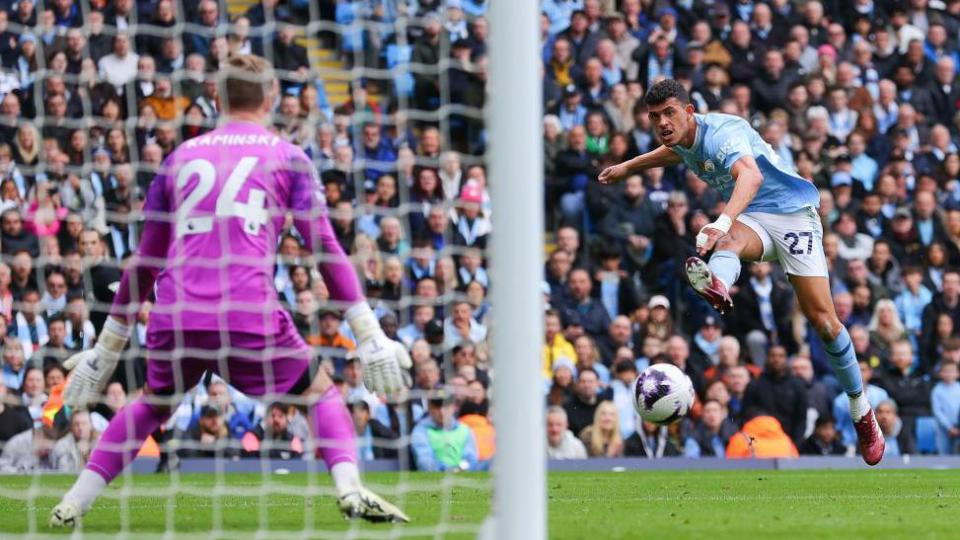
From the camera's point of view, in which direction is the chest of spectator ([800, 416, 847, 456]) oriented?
toward the camera

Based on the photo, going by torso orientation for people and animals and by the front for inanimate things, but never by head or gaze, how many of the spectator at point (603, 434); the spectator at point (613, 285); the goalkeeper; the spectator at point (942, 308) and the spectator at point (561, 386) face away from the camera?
1

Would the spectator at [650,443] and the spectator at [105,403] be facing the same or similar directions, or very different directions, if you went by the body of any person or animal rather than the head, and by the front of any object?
same or similar directions

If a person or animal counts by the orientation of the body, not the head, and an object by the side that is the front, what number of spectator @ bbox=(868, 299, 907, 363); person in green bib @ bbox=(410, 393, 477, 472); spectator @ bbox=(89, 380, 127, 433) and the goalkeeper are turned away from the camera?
1

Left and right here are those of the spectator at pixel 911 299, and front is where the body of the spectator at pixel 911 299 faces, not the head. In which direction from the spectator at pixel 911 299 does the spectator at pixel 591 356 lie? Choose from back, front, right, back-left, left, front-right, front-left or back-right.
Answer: front-right

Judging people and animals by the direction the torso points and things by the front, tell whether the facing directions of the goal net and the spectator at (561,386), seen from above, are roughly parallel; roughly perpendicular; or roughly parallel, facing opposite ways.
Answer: roughly parallel, facing opposite ways

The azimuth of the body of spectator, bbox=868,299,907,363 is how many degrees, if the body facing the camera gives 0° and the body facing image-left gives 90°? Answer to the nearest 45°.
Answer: approximately 0°

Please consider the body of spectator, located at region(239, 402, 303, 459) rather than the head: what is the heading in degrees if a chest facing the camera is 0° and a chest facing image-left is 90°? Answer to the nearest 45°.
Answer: approximately 0°

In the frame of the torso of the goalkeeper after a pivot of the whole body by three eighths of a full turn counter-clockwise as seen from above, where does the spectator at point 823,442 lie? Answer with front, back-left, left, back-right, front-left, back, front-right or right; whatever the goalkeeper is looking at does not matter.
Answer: back

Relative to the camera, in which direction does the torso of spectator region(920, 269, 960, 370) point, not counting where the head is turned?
toward the camera

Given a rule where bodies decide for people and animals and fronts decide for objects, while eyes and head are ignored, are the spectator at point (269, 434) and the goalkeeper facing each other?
yes

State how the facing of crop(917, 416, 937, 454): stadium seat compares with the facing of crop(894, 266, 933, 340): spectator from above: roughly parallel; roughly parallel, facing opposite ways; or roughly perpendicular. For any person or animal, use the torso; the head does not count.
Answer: roughly parallel

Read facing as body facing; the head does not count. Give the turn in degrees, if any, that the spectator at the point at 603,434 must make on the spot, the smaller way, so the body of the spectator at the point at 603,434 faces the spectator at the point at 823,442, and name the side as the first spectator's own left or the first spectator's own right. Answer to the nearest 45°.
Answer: approximately 90° to the first spectator's own left
